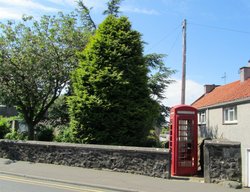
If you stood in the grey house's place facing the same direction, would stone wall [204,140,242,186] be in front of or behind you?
in front

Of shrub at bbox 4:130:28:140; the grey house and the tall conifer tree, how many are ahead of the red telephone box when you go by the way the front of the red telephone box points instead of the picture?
0

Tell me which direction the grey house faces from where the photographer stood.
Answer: facing the viewer and to the left of the viewer

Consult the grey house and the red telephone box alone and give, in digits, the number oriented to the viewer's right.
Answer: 0

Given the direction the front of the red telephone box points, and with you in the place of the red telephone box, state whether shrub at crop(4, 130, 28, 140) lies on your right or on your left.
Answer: on your right

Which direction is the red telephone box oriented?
toward the camera

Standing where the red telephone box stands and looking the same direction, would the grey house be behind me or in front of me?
behind

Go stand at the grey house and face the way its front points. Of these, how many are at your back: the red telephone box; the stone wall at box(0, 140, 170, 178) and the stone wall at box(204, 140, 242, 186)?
0

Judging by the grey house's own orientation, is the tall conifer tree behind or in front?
in front
